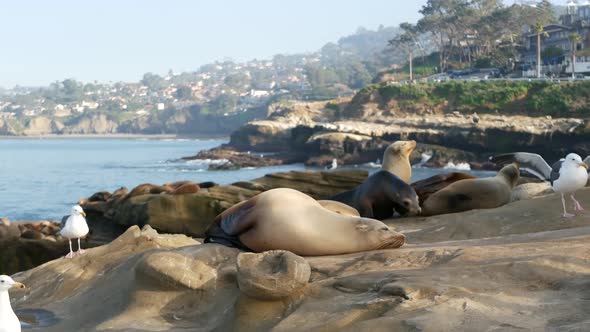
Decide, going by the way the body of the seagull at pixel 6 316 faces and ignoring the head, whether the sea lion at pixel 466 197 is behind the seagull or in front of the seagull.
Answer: in front

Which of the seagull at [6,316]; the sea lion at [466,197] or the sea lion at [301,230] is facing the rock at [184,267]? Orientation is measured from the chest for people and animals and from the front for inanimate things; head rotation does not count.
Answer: the seagull

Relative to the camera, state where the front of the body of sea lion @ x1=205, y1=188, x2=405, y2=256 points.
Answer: to the viewer's right

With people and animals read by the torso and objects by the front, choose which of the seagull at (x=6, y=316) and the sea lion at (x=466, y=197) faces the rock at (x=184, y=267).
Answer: the seagull

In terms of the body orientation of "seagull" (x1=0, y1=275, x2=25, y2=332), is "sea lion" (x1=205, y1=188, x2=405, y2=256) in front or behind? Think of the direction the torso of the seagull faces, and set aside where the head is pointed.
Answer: in front

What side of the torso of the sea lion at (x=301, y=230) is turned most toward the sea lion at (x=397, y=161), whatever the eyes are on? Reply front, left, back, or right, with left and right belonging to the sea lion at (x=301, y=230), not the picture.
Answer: left

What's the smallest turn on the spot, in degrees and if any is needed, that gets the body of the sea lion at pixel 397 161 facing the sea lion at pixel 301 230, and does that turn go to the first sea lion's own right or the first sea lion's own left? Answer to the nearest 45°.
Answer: approximately 90° to the first sea lion's own right

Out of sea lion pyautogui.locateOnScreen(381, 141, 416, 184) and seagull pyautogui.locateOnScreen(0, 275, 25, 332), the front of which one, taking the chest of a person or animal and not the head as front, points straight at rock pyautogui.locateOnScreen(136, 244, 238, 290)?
the seagull

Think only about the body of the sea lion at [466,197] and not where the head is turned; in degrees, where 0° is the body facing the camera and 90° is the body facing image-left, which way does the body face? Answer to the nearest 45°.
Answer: approximately 270°

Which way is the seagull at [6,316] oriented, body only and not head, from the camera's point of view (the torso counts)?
to the viewer's right

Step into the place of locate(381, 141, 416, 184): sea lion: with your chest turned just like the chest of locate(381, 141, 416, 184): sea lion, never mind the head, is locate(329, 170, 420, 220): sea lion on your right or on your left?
on your right

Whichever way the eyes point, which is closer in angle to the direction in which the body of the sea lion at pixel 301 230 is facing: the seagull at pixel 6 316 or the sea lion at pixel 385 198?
the sea lion
